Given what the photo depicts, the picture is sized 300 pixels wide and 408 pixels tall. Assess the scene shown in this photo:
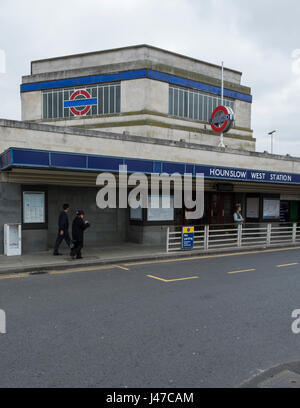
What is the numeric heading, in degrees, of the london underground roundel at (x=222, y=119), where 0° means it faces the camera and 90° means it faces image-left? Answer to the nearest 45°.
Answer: approximately 45°

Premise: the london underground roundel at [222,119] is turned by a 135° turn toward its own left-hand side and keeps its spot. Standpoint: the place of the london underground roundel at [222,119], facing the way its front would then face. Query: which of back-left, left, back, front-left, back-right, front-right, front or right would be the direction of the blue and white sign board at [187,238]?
right

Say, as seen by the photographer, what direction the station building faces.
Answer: facing the viewer and to the right of the viewer

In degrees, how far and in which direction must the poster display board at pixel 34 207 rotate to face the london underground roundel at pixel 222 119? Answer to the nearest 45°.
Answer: approximately 135° to its left

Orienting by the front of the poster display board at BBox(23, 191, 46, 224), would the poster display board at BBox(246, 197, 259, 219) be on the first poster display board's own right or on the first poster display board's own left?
on the first poster display board's own left

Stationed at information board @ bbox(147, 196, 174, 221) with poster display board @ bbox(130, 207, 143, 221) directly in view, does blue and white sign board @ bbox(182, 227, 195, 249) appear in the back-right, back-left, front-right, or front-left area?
back-left

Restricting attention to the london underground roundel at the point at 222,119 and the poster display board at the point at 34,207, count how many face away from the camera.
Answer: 0

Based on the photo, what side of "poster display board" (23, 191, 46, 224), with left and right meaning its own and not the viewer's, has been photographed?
front

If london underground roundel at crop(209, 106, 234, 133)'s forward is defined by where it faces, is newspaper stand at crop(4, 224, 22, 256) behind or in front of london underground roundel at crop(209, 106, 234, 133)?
in front
